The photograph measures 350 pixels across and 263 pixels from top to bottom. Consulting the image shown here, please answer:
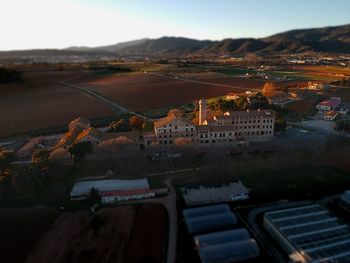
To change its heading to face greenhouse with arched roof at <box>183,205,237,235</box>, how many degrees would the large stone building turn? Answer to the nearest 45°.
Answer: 0° — it already faces it

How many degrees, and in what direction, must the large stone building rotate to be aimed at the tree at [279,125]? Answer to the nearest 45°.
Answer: approximately 135° to its left

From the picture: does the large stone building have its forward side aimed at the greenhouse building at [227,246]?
yes

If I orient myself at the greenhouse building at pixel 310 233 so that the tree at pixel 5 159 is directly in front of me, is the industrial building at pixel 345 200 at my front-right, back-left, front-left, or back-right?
back-right

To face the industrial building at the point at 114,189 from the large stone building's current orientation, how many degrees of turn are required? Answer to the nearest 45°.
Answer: approximately 45° to its right

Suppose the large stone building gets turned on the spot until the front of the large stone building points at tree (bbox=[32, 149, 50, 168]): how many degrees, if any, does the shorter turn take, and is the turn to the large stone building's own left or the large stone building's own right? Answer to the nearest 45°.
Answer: approximately 45° to the large stone building's own right

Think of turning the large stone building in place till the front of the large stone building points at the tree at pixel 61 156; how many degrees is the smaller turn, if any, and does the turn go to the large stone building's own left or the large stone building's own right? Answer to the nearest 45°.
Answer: approximately 45° to the large stone building's own right

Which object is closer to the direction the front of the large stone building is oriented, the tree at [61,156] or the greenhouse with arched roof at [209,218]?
the greenhouse with arched roof

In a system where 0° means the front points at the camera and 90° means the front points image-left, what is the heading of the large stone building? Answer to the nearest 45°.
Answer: approximately 0°
